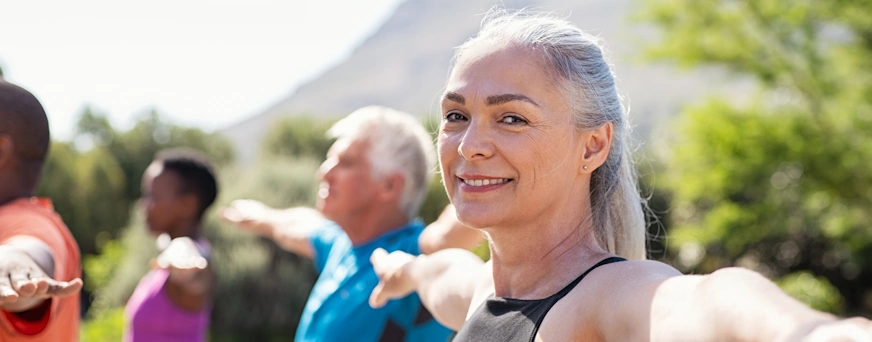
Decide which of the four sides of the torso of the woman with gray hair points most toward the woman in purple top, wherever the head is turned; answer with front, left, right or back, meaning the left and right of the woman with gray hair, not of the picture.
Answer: right

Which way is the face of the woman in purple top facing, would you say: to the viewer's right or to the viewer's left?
to the viewer's left

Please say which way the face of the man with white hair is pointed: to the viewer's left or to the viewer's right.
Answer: to the viewer's left

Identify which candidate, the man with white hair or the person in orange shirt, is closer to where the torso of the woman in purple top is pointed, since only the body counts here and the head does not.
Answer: the person in orange shirt

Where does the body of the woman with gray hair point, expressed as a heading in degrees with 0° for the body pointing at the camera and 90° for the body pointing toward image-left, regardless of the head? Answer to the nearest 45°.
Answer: approximately 45°

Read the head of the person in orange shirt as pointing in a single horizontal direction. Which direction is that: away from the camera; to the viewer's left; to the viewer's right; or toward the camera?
to the viewer's left

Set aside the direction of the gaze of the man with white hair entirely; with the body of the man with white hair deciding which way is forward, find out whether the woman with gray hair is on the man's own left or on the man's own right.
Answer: on the man's own left
